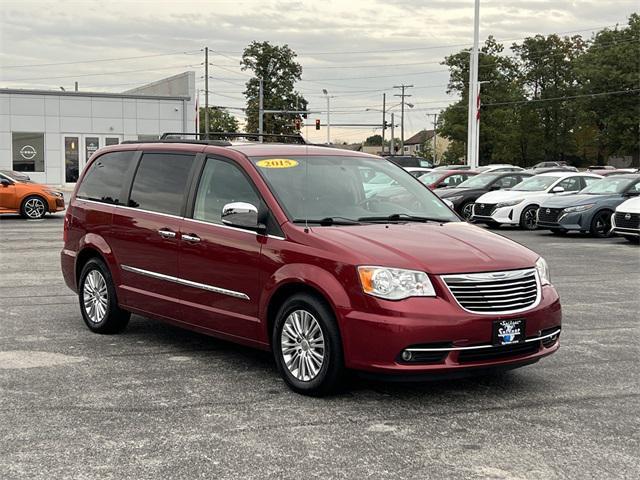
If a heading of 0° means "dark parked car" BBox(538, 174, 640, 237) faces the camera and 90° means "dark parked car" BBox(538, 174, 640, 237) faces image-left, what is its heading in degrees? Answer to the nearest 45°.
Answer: approximately 45°

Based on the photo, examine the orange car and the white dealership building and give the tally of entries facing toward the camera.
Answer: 1

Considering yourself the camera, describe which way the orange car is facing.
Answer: facing to the right of the viewer

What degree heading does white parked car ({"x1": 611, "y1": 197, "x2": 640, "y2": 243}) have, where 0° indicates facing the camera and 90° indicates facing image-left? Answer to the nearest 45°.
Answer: approximately 45°

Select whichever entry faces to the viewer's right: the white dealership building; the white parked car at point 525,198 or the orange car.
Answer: the orange car

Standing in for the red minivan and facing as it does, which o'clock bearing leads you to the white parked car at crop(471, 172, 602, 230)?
The white parked car is roughly at 8 o'clock from the red minivan.

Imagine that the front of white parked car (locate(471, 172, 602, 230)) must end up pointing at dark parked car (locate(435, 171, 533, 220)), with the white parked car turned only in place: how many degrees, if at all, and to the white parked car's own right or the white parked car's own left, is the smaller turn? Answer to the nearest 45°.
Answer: approximately 90° to the white parked car's own right

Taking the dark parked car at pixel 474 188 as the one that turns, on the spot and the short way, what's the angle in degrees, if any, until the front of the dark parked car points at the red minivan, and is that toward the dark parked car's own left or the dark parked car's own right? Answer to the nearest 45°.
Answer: approximately 45° to the dark parked car's own left

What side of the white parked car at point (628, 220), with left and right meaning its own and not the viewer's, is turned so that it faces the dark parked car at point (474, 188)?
right

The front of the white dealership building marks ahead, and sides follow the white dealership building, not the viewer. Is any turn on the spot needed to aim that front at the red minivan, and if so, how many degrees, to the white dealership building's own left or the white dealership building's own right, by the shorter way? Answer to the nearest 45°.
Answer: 0° — it already faces it
